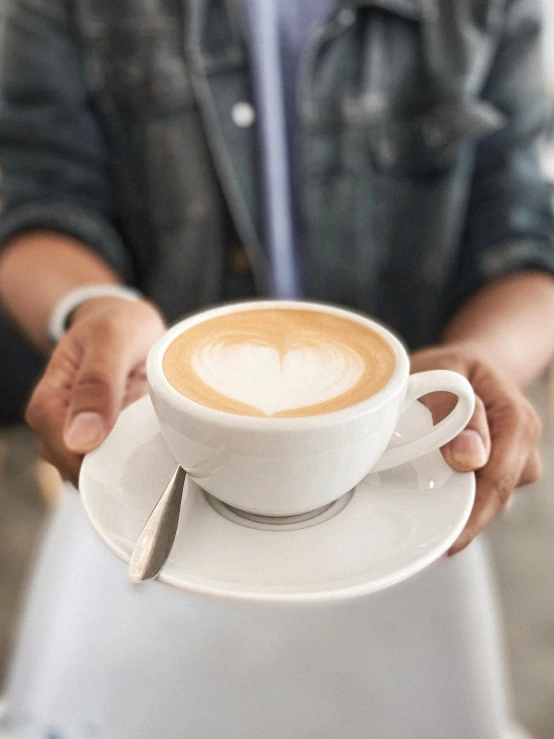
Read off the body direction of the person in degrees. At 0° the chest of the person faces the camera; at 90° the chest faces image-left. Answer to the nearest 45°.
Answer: approximately 0°
